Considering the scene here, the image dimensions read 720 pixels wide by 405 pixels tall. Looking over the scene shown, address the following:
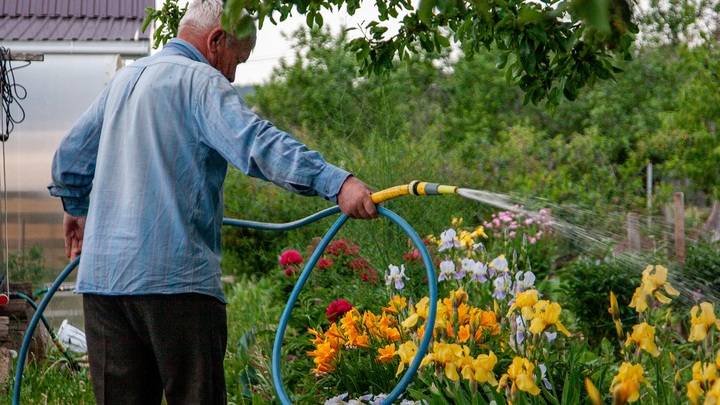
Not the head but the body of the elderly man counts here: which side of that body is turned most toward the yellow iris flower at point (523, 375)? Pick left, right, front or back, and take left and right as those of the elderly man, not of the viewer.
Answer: right

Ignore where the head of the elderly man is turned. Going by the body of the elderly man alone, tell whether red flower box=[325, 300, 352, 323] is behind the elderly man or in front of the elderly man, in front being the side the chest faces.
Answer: in front

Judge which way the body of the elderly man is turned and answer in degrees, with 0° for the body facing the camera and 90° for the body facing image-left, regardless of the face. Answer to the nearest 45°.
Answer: approximately 225°

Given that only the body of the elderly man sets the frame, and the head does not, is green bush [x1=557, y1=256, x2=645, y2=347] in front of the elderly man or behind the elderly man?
in front

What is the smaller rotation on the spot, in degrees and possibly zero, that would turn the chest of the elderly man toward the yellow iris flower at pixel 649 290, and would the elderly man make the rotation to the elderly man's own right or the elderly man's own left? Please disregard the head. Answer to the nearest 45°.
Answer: approximately 45° to the elderly man's own right

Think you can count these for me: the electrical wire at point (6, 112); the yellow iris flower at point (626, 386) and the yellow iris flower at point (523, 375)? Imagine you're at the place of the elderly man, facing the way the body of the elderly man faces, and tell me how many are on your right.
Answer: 2

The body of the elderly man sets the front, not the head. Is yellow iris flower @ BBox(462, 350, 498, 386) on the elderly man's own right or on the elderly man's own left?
on the elderly man's own right

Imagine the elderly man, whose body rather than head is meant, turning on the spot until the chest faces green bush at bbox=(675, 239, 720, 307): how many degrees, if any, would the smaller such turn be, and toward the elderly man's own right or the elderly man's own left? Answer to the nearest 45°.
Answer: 0° — they already face it
